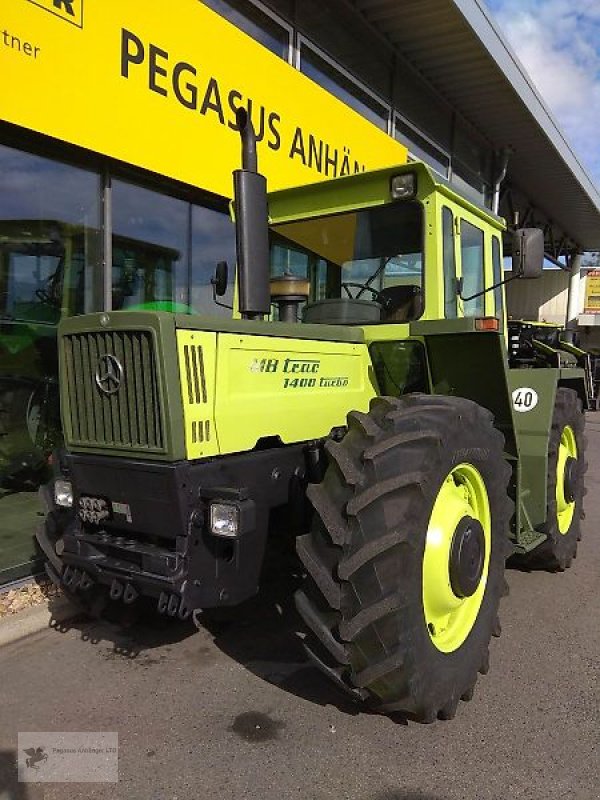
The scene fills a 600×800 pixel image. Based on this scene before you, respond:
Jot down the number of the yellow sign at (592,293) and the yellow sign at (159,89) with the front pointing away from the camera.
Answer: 0

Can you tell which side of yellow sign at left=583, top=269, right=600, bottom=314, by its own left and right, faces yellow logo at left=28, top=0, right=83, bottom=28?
front

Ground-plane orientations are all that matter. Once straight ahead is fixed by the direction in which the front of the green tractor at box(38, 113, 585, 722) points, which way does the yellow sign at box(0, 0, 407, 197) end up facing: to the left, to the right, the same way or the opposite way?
to the left

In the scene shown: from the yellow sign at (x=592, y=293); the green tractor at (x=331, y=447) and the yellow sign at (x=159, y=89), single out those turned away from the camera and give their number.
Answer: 0

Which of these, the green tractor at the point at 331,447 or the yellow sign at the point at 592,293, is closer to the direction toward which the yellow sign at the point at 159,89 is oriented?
the green tractor

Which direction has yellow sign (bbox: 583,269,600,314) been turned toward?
toward the camera

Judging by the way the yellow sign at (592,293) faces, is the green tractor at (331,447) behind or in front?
in front

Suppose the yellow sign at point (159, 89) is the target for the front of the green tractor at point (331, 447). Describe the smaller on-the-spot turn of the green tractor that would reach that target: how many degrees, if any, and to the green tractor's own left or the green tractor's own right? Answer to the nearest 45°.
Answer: approximately 90° to the green tractor's own right

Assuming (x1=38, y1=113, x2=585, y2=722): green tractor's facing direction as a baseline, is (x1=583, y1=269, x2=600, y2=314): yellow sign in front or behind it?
behind

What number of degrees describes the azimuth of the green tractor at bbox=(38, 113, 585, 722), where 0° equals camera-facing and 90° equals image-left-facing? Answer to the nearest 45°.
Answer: approximately 45°

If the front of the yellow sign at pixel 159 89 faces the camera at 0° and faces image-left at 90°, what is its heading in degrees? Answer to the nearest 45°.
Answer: approximately 315°

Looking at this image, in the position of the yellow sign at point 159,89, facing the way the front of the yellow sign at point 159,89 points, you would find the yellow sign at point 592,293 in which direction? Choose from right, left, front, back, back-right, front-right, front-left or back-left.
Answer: left
